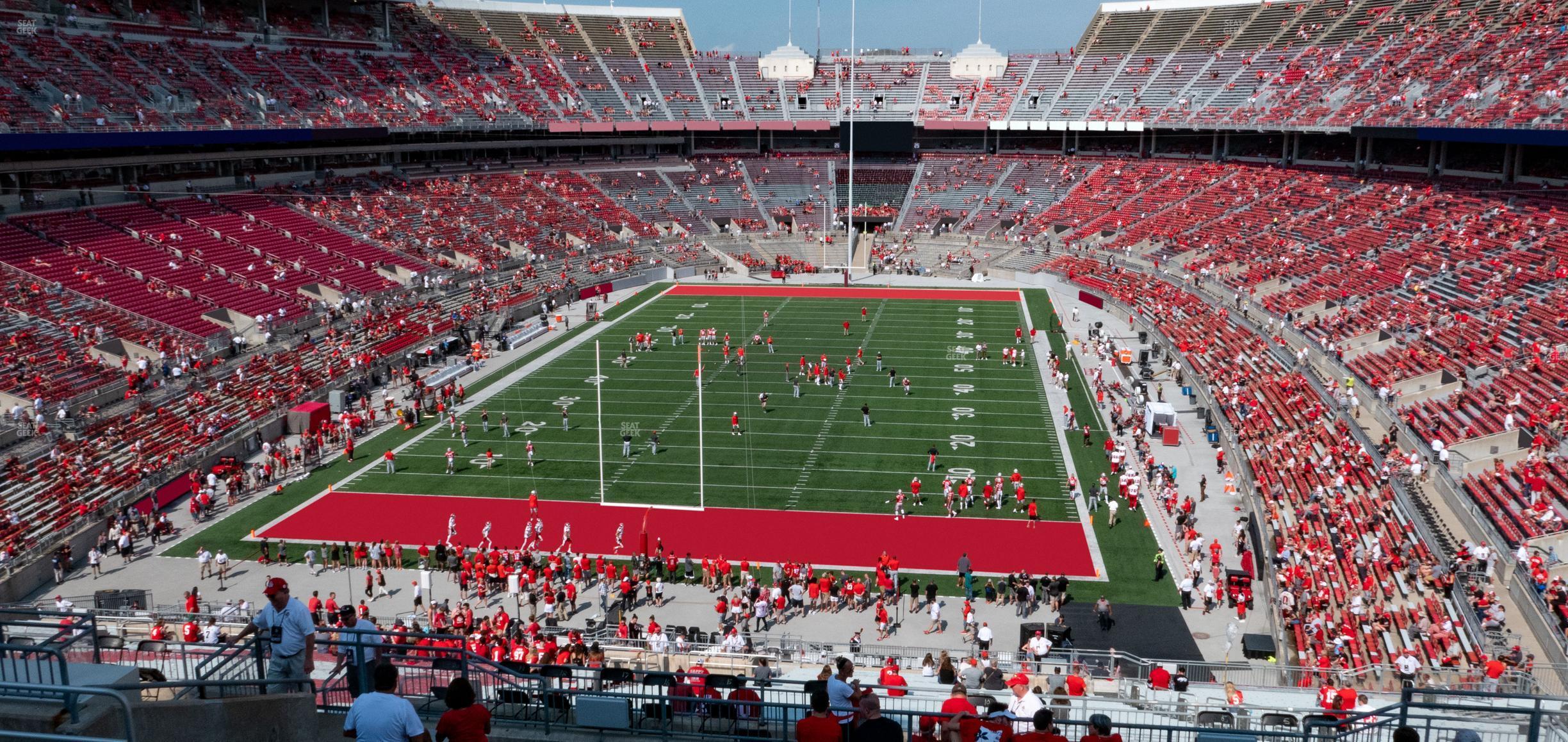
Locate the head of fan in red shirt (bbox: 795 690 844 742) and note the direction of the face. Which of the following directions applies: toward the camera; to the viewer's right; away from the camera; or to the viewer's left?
away from the camera

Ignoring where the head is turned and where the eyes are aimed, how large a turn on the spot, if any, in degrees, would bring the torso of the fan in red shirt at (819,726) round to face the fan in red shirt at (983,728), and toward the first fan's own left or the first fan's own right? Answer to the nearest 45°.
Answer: approximately 45° to the first fan's own right

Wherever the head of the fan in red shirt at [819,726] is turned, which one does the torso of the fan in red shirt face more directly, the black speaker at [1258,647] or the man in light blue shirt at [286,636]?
the black speaker

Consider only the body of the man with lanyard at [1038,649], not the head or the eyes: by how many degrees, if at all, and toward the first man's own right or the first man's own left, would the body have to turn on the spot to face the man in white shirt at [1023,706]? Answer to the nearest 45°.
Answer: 0° — they already face them

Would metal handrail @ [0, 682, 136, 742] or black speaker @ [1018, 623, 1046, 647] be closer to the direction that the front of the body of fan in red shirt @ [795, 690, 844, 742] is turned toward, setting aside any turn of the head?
the black speaker

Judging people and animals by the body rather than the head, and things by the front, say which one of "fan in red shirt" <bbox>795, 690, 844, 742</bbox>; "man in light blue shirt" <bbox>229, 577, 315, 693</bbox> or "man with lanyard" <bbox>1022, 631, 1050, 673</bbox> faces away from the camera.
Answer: the fan in red shirt

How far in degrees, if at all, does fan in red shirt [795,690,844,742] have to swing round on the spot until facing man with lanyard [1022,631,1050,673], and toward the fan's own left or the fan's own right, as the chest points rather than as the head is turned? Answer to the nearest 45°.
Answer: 0° — they already face them

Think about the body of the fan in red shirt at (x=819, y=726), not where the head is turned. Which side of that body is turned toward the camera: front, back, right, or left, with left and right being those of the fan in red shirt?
back

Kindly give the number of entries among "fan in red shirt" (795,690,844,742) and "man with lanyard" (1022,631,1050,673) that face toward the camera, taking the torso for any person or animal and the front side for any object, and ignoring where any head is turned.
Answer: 1

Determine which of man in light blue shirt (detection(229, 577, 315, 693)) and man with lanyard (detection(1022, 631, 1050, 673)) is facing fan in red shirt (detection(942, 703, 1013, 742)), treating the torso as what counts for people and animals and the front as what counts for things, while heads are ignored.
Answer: the man with lanyard

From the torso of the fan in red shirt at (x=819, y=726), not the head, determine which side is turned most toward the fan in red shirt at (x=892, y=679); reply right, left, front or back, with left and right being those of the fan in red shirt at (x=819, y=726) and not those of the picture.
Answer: front
